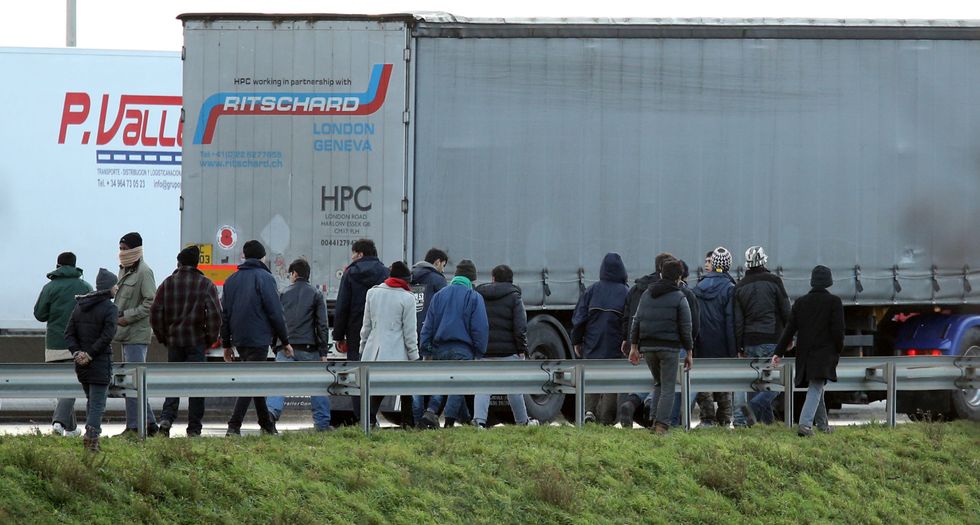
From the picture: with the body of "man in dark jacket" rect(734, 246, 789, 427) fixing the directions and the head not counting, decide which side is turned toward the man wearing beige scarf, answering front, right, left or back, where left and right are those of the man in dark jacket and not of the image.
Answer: left

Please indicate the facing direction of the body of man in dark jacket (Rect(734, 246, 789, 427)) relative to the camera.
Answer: away from the camera

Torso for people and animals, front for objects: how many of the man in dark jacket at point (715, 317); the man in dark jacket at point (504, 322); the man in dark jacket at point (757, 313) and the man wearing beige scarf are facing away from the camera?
3

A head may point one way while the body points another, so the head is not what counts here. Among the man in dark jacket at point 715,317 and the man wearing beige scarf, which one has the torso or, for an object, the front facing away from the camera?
the man in dark jacket

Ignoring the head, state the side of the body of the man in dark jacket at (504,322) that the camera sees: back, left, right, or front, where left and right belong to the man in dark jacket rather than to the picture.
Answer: back

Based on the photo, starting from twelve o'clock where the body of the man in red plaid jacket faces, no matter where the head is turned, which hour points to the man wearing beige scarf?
The man wearing beige scarf is roughly at 10 o'clock from the man in red plaid jacket.

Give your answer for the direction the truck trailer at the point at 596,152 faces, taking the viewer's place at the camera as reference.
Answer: facing away from the viewer and to the right of the viewer

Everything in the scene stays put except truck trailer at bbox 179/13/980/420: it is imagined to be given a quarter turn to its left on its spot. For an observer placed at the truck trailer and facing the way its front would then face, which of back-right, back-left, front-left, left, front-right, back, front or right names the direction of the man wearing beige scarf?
left

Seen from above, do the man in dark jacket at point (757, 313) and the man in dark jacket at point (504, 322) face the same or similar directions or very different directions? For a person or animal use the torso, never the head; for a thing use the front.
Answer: same or similar directions

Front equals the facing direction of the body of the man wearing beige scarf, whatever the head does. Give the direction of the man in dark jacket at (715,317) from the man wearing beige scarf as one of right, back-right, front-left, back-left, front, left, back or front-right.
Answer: back-left

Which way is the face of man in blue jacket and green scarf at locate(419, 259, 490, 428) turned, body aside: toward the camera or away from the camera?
away from the camera

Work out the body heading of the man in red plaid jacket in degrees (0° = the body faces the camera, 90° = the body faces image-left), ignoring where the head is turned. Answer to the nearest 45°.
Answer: approximately 180°

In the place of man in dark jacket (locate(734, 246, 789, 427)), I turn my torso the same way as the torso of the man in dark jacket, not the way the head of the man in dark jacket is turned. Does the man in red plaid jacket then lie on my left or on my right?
on my left

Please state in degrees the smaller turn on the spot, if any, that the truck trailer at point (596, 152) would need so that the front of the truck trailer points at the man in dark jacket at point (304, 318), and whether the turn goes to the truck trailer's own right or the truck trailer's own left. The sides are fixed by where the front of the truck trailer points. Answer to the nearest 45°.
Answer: approximately 180°

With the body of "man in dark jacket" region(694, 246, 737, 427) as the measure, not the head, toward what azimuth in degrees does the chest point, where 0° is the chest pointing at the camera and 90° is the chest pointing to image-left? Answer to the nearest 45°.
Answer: approximately 180°

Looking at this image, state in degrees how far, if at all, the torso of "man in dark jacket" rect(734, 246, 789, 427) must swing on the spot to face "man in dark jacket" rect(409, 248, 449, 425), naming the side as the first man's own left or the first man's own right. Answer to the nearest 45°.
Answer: approximately 90° to the first man's own left

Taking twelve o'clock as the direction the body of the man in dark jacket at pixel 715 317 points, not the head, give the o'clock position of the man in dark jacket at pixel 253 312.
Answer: the man in dark jacket at pixel 253 312 is roughly at 8 o'clock from the man in dark jacket at pixel 715 317.

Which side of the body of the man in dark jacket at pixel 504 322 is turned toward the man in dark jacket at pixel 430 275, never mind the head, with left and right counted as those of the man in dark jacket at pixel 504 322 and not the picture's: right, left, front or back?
left
